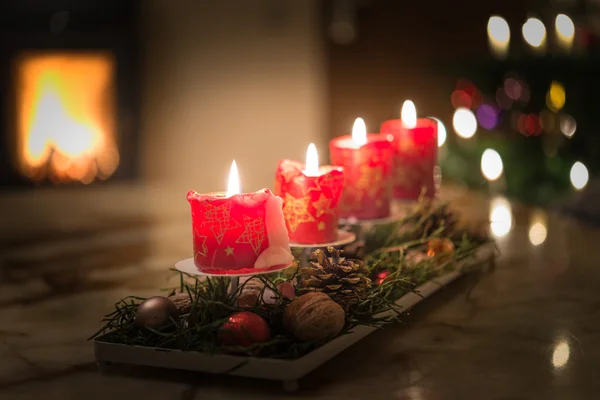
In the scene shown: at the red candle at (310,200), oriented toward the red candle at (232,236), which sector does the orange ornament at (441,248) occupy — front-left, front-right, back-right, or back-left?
back-left

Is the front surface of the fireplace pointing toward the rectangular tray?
yes

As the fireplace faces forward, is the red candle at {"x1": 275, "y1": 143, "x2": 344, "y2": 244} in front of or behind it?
in front

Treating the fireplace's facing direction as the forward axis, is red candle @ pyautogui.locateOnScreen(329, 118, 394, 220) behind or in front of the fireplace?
in front

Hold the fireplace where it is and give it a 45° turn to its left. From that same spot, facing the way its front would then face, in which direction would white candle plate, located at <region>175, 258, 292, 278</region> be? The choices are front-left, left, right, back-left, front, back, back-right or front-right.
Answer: front-right

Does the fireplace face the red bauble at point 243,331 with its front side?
yes

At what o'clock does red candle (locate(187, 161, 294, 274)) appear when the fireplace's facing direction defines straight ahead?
The red candle is roughly at 12 o'clock from the fireplace.

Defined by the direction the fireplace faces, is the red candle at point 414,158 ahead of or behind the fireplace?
ahead

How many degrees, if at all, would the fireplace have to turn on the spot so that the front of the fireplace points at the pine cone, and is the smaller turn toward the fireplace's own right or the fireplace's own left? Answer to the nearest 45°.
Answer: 0° — it already faces it

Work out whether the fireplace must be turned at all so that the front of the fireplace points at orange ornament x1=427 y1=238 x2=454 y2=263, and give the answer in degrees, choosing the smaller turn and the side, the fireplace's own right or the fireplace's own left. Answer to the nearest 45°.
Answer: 0° — it already faces it

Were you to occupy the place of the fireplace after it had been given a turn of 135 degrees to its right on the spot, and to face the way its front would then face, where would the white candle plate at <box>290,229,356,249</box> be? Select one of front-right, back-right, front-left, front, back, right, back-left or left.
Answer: back-left

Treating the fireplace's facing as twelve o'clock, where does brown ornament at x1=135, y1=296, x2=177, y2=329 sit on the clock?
The brown ornament is roughly at 12 o'clock from the fireplace.

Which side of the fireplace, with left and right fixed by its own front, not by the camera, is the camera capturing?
front

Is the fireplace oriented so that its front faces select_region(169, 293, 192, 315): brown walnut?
yes
